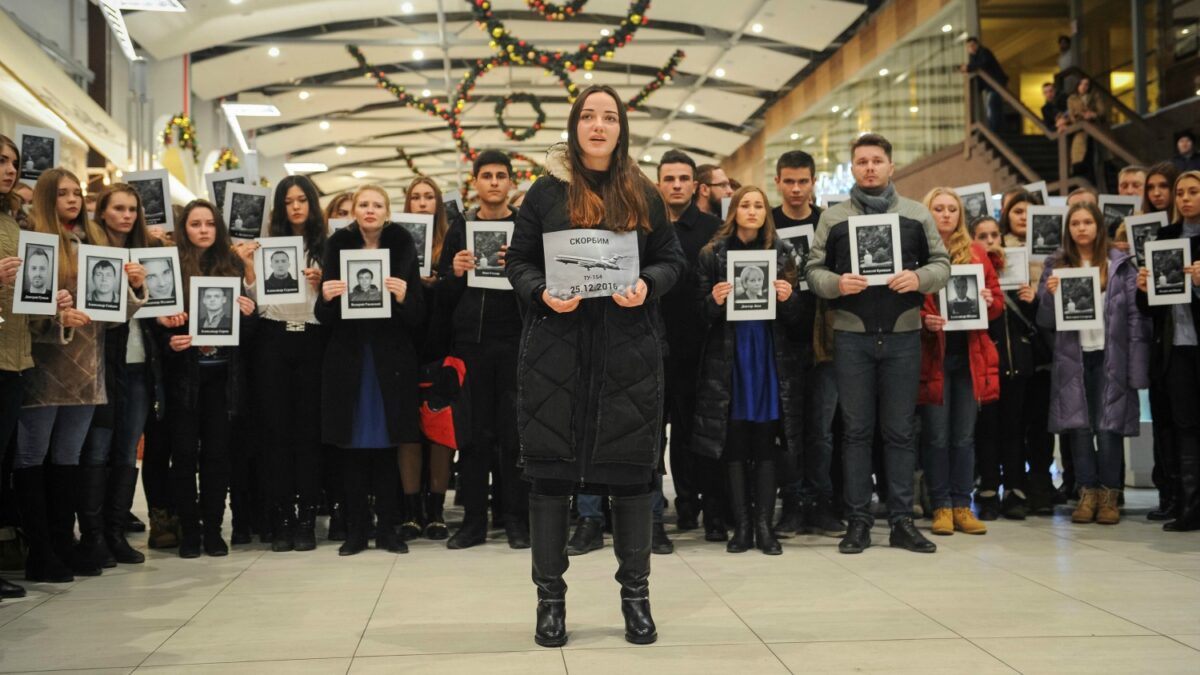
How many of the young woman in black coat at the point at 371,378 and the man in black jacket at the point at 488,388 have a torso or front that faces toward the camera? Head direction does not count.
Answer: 2

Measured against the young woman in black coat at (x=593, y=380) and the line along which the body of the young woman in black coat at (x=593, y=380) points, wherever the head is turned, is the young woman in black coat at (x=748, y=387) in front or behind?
behind

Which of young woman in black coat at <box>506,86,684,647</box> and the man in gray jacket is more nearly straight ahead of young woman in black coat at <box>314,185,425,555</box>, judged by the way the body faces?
the young woman in black coat

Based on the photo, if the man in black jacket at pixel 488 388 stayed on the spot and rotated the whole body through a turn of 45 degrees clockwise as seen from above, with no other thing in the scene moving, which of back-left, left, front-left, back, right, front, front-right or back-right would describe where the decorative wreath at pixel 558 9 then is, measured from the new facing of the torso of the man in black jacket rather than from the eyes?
back-right

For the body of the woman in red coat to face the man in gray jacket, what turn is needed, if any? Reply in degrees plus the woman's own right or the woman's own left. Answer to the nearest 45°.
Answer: approximately 45° to the woman's own right

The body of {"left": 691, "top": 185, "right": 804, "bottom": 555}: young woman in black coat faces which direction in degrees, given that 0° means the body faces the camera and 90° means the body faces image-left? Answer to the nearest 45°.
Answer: approximately 0°

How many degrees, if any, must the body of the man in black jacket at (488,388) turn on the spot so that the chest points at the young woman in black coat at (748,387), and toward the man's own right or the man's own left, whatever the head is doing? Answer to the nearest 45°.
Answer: approximately 90° to the man's own left

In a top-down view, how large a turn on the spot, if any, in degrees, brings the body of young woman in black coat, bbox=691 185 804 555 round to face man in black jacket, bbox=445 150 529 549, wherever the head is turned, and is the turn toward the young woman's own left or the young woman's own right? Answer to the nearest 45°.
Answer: approximately 90° to the young woman's own right
